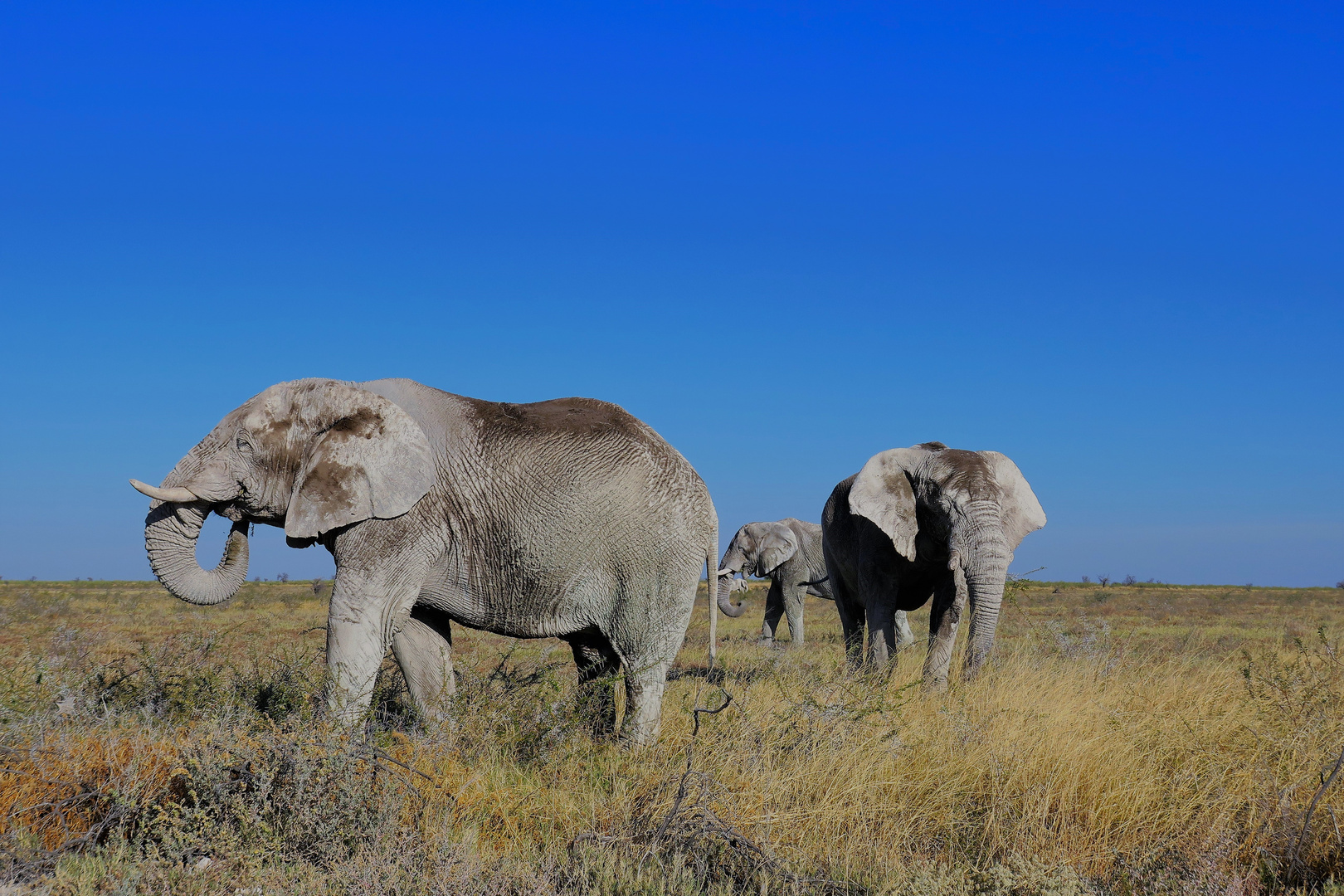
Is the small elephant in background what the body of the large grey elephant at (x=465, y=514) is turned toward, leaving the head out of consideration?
no

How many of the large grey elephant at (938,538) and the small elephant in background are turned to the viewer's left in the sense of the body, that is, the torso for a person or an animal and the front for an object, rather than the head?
1

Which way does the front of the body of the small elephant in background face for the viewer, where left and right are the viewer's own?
facing to the left of the viewer

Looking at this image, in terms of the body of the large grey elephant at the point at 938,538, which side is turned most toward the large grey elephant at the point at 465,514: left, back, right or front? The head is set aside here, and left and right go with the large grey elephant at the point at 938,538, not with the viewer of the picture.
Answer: right

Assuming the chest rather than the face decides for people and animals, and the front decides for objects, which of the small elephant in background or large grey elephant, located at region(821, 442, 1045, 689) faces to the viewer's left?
the small elephant in background

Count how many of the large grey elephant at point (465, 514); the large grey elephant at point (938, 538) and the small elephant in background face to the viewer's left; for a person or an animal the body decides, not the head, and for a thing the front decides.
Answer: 2

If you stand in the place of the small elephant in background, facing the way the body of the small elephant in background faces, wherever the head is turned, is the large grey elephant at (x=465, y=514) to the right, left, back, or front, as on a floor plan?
left

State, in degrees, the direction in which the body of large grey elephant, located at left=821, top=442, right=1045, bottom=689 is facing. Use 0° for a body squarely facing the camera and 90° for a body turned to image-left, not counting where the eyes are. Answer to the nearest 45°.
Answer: approximately 315°

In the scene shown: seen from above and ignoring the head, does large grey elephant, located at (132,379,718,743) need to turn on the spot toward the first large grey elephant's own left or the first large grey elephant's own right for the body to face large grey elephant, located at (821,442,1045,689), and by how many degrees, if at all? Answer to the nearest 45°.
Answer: approximately 135° to the first large grey elephant's own right

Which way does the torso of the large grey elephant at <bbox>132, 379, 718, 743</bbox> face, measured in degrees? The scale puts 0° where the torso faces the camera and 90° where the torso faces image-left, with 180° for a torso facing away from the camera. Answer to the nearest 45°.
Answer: approximately 90°

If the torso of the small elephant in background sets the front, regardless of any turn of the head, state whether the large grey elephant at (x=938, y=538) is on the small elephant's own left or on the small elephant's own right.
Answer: on the small elephant's own left

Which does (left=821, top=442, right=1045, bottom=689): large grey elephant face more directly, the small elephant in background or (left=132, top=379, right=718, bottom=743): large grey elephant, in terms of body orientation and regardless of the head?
the large grey elephant

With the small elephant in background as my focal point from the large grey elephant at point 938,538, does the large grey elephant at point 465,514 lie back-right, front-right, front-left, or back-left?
back-left
